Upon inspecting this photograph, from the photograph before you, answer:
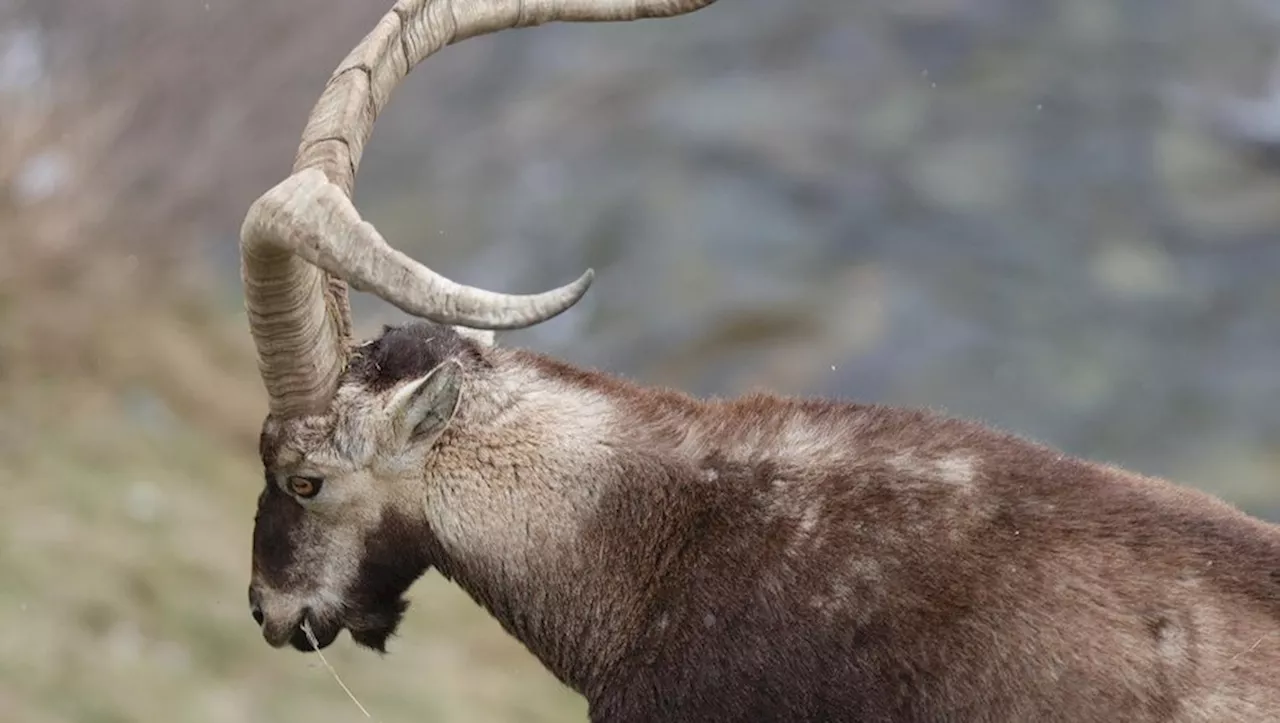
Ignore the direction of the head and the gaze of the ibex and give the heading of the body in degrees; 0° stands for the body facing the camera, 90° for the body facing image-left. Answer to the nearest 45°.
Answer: approximately 90°
